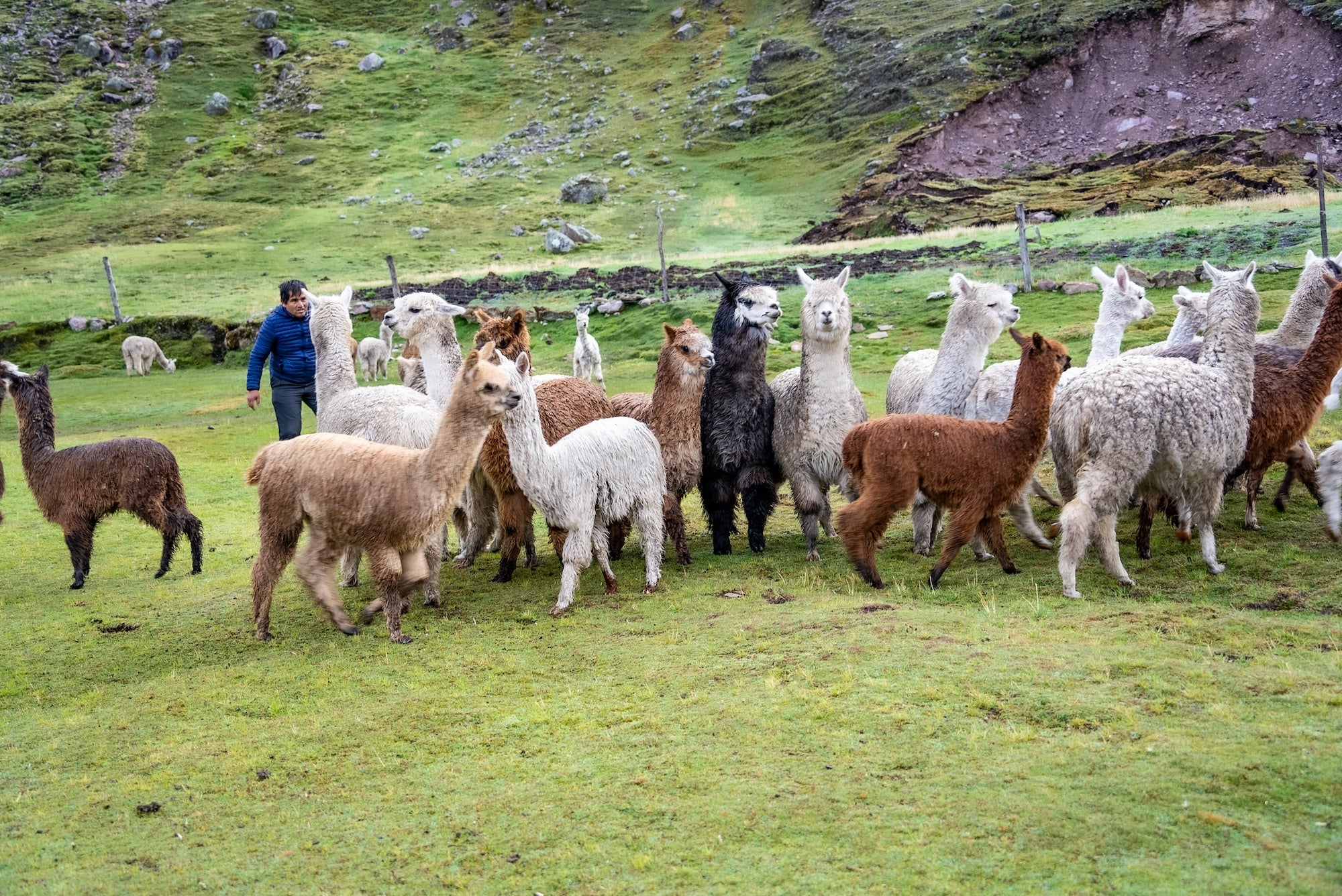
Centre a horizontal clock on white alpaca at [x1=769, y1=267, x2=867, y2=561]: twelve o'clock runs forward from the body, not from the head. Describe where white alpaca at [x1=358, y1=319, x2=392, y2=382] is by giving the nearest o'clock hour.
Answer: white alpaca at [x1=358, y1=319, x2=392, y2=382] is roughly at 5 o'clock from white alpaca at [x1=769, y1=267, x2=867, y2=561].

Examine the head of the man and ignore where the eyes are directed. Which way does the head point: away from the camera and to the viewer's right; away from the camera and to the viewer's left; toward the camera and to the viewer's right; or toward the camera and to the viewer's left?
toward the camera and to the viewer's right

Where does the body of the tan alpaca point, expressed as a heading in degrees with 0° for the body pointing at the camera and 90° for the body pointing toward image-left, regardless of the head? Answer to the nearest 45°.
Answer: approximately 270°

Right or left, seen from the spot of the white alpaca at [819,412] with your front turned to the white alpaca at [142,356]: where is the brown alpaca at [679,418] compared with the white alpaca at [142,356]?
left

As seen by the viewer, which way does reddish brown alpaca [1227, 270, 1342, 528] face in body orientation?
to the viewer's right

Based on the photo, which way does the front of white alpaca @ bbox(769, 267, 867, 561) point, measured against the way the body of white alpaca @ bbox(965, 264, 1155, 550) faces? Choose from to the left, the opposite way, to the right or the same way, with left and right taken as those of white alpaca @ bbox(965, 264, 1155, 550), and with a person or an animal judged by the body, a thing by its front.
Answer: to the right

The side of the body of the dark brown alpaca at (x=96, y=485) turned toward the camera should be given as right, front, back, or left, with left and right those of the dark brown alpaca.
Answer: left

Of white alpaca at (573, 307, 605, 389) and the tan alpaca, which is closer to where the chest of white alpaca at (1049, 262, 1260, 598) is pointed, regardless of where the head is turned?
the white alpaca

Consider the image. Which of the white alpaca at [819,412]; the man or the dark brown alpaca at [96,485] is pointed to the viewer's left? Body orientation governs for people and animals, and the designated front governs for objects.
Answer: the dark brown alpaca

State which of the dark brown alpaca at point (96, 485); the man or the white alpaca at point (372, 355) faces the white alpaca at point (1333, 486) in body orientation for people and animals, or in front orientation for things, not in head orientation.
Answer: the man
